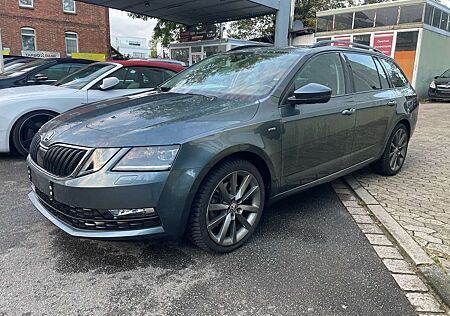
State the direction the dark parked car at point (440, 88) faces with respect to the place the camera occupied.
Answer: facing the viewer and to the left of the viewer

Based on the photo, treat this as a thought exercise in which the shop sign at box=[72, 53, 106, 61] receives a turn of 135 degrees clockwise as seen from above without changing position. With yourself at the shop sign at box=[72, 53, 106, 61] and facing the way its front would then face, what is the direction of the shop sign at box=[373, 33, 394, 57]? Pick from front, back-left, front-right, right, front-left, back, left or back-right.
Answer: back

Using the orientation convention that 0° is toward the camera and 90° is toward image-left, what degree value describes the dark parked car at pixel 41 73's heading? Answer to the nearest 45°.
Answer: approximately 45°

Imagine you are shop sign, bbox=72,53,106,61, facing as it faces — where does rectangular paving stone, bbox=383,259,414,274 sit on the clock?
The rectangular paving stone is roughly at 12 o'clock from the shop sign.

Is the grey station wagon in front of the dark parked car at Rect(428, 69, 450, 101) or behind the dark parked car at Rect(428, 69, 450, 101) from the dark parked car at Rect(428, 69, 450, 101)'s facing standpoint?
in front

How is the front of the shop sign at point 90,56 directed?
toward the camera

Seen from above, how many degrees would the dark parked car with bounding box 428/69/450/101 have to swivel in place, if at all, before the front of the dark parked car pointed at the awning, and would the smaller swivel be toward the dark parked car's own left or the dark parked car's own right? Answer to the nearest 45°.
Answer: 0° — it already faces it

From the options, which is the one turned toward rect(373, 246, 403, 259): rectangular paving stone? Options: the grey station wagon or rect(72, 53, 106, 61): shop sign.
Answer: the shop sign

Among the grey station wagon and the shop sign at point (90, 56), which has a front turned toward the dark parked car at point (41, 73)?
the shop sign

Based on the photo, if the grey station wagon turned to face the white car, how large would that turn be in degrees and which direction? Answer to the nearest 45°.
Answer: approximately 90° to its right

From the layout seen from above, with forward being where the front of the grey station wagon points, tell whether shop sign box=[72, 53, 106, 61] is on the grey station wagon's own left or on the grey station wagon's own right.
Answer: on the grey station wagon's own right

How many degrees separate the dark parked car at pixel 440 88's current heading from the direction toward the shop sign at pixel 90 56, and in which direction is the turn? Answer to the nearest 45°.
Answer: approximately 45° to its right

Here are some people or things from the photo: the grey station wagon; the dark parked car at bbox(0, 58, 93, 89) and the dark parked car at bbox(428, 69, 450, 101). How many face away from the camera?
0

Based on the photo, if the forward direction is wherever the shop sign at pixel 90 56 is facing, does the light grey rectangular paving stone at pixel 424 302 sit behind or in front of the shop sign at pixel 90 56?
in front

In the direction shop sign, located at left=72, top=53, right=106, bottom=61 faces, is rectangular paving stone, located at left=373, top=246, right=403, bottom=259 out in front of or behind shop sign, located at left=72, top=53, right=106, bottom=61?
in front
